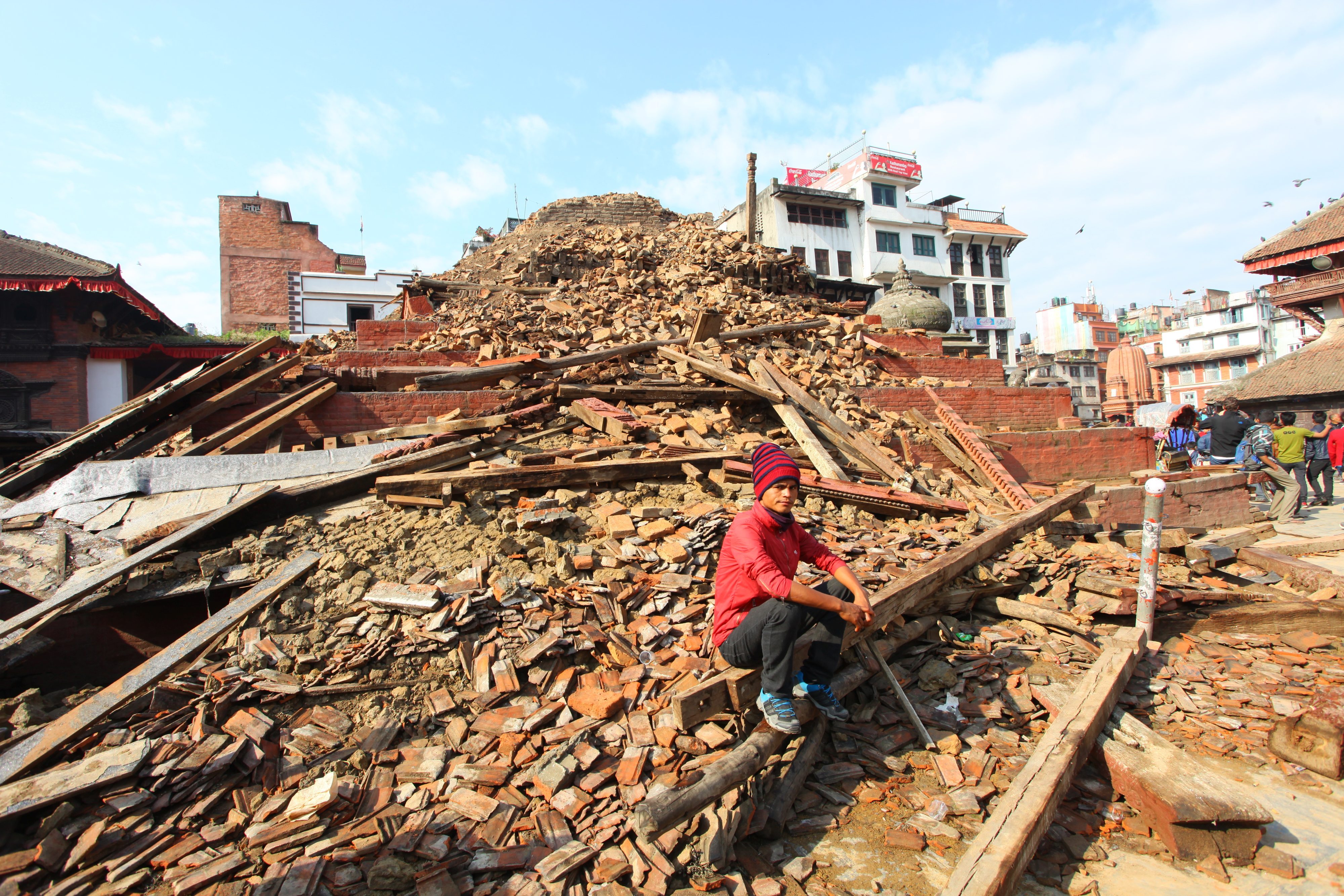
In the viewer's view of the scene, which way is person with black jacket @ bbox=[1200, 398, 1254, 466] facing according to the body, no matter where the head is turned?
away from the camera

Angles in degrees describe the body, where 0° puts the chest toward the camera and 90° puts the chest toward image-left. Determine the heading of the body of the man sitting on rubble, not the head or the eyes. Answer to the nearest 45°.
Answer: approximately 315°

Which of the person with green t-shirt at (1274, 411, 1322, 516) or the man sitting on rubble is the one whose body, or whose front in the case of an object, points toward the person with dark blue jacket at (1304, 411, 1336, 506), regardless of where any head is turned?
the person with green t-shirt at (1274, 411, 1322, 516)

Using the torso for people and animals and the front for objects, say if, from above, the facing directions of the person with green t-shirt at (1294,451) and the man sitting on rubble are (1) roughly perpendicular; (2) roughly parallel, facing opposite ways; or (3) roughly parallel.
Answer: roughly perpendicular

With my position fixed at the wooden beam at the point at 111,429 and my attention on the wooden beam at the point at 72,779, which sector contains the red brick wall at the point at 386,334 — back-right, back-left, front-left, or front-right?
back-left

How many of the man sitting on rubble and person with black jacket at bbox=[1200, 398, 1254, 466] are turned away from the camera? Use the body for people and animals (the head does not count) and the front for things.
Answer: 1

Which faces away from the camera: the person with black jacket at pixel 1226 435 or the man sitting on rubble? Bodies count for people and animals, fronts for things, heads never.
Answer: the person with black jacket

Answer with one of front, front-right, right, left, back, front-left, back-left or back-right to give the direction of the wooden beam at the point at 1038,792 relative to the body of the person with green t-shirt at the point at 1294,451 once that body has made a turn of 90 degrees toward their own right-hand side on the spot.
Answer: right

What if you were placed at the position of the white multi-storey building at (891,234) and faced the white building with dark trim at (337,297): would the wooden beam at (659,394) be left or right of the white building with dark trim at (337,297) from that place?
left
